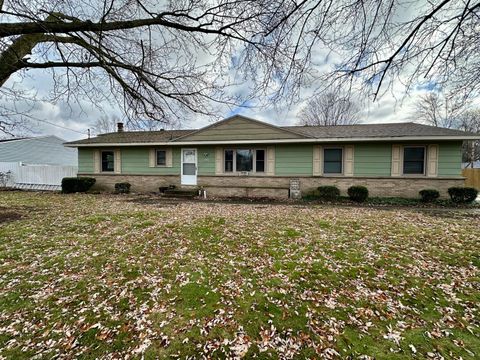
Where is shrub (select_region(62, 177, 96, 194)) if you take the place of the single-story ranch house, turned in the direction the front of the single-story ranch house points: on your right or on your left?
on your right

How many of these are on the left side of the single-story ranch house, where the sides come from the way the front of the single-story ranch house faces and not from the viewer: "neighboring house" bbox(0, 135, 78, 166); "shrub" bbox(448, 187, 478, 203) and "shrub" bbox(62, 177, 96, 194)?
1

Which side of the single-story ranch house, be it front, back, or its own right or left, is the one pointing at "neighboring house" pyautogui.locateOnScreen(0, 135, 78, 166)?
right

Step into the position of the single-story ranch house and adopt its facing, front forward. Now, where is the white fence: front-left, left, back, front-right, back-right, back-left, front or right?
right

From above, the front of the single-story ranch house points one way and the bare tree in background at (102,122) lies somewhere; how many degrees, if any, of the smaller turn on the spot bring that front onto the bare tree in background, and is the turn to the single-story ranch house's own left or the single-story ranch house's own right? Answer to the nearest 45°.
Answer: approximately 90° to the single-story ranch house's own right

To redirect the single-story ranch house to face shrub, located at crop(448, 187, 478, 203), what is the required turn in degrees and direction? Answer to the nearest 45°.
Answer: approximately 90° to its left

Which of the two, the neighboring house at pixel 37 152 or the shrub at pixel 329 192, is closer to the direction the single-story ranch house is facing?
the shrub

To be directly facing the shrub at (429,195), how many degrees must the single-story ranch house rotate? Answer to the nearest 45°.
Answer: approximately 90° to its left

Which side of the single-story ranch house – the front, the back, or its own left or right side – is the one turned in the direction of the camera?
front

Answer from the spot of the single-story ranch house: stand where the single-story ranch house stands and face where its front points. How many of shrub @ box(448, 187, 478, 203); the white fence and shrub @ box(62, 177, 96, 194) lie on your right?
2
